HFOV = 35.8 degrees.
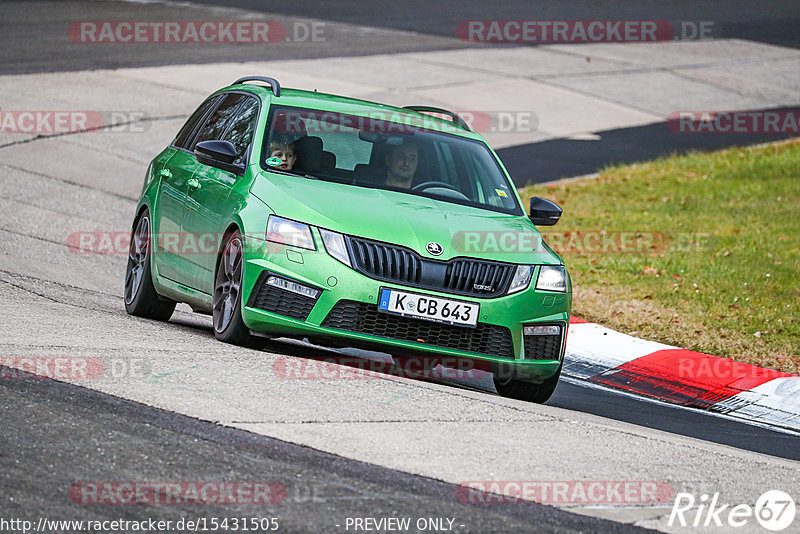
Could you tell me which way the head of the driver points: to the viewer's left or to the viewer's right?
to the viewer's right

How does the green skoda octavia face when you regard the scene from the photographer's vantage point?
facing the viewer and to the right of the viewer
